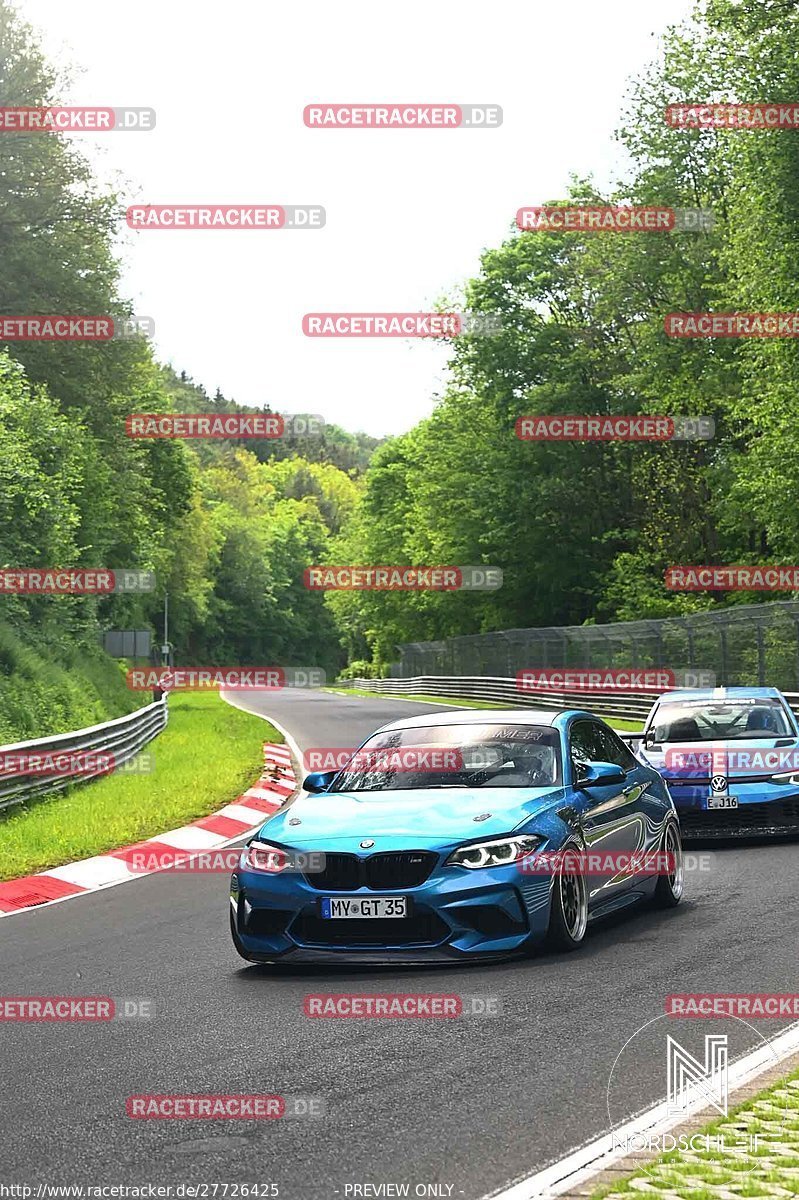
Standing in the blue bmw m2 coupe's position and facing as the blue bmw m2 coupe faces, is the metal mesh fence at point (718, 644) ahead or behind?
behind

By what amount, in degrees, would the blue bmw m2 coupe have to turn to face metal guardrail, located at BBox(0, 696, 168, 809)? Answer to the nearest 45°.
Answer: approximately 135° to its right

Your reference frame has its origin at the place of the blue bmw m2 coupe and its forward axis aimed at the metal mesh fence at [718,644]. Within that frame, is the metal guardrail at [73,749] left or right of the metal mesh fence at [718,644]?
left
